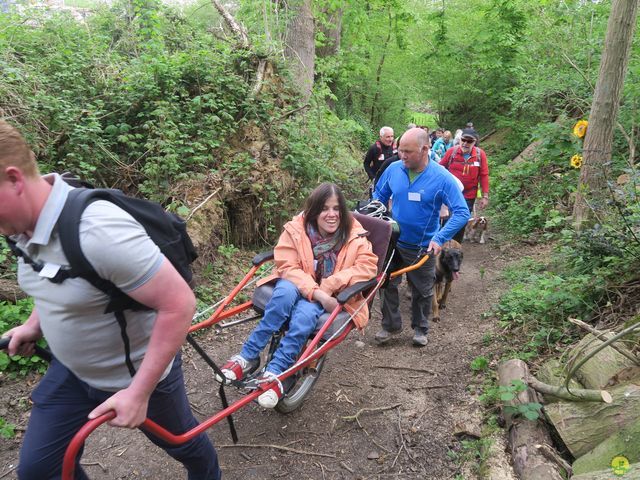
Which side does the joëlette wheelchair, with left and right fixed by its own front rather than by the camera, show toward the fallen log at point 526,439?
left

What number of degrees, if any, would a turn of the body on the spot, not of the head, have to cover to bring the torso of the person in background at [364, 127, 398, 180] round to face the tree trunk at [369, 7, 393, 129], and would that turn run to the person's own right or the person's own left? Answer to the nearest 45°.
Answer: approximately 135° to the person's own left

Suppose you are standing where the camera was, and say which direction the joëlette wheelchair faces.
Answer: facing the viewer and to the left of the viewer

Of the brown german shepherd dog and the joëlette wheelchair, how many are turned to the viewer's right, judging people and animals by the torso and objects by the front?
0

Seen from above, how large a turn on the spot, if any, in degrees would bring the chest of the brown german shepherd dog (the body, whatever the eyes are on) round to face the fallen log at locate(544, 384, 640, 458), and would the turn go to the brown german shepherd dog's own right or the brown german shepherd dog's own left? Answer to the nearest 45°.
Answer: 0° — it already faces it

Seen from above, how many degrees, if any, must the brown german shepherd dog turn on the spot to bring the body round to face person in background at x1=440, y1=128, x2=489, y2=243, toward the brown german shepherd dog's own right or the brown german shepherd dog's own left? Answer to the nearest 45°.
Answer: approximately 180°

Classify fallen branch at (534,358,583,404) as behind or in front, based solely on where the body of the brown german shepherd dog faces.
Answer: in front

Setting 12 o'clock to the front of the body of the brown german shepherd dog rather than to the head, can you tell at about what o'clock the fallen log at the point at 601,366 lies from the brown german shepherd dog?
The fallen log is roughly at 11 o'clock from the brown german shepherd dog.

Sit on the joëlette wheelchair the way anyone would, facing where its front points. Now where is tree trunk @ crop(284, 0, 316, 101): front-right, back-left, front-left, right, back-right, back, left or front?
back-right

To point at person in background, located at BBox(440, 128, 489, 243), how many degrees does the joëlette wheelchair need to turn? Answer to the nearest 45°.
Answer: approximately 180°

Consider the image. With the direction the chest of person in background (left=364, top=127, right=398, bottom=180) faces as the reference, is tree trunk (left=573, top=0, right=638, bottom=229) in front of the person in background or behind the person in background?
in front

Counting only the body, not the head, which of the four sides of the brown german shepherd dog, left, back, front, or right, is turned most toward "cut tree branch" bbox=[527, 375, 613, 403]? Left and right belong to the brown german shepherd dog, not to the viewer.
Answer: front

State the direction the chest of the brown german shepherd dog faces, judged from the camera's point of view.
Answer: toward the camera
